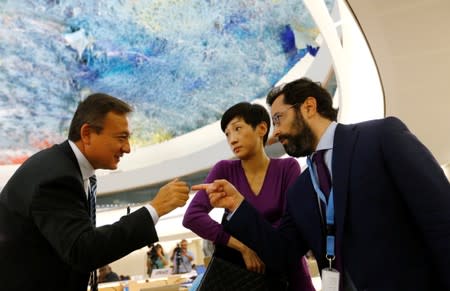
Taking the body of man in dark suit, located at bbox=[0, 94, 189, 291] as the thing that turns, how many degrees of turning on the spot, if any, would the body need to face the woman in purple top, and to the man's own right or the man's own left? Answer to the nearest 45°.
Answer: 0° — they already face them

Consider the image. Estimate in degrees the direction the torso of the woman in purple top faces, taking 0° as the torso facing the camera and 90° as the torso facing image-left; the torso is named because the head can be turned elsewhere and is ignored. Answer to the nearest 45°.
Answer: approximately 0°

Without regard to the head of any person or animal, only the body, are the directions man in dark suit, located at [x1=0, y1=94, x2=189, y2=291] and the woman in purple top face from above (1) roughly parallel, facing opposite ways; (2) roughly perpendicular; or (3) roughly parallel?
roughly perpendicular

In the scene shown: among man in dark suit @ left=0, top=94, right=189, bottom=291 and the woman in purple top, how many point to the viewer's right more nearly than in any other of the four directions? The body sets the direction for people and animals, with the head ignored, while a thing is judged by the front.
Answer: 1

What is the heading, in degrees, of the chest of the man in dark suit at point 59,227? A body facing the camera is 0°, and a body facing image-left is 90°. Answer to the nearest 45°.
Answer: approximately 270°

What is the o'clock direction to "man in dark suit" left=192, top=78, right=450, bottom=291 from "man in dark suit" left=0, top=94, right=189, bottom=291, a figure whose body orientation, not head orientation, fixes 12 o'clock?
"man in dark suit" left=192, top=78, right=450, bottom=291 is roughly at 1 o'clock from "man in dark suit" left=0, top=94, right=189, bottom=291.

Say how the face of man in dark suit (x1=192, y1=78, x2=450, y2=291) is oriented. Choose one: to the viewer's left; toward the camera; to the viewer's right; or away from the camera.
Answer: to the viewer's left

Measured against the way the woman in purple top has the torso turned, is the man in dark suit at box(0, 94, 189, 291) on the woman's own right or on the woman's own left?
on the woman's own right
